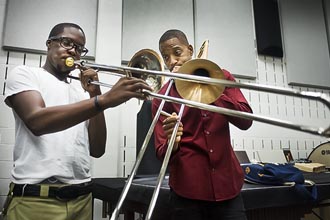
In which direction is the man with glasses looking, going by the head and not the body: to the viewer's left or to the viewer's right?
to the viewer's right

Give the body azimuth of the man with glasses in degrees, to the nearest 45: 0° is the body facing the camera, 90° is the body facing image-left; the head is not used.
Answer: approximately 315°
